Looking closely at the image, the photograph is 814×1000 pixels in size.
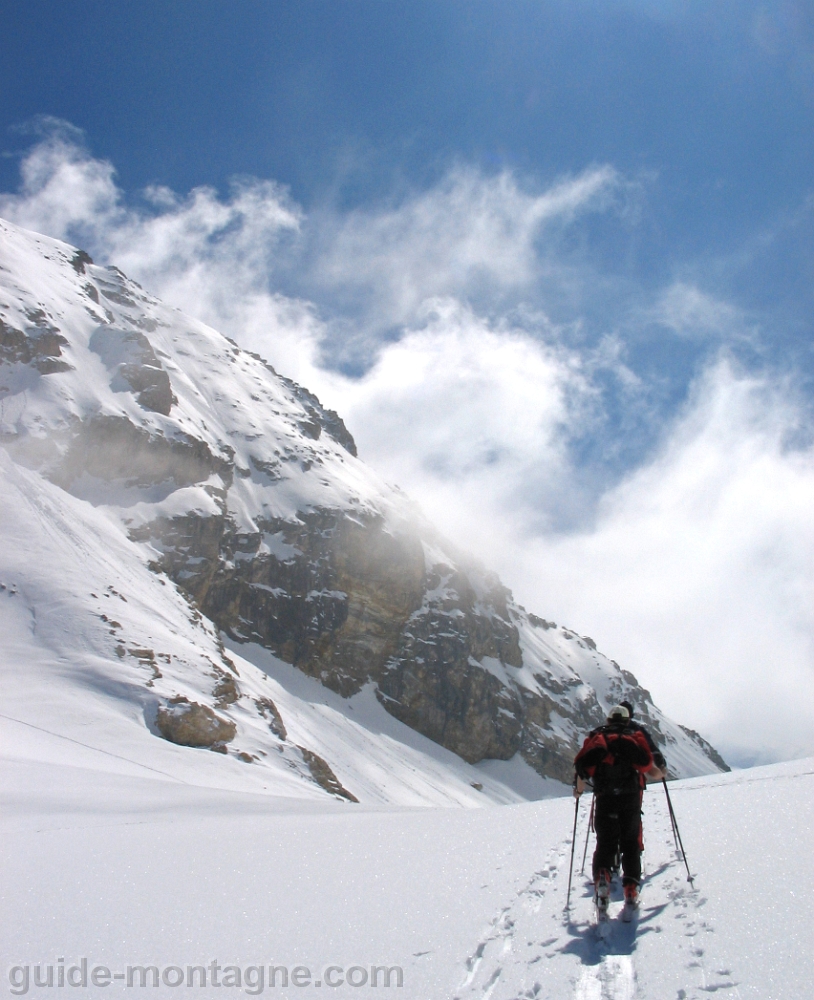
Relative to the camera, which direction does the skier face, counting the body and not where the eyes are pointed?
away from the camera

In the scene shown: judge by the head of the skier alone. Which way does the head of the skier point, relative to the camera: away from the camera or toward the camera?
away from the camera
